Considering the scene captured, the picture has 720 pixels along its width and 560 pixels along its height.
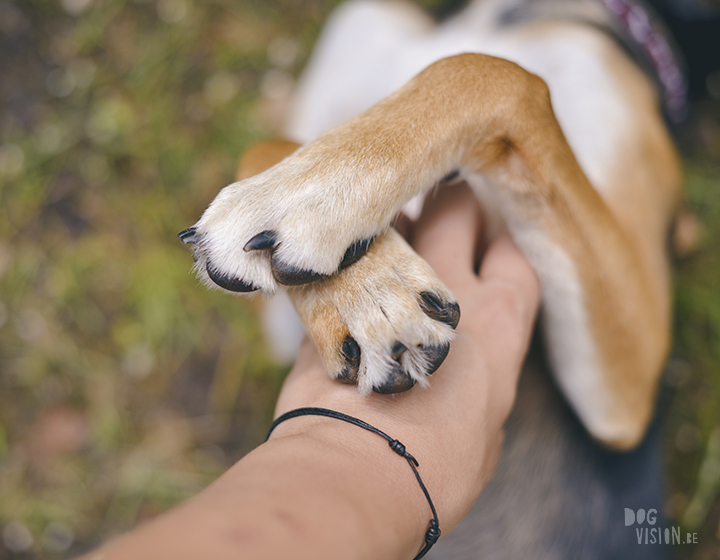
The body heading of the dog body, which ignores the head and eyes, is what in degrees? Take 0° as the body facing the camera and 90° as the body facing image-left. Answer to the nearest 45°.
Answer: approximately 45°
